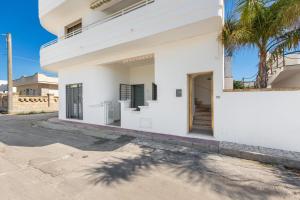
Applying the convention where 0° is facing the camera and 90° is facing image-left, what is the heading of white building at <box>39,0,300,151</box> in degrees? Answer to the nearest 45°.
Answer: approximately 45°

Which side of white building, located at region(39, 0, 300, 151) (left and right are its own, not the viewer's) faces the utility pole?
right

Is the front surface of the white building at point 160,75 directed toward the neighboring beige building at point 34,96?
no

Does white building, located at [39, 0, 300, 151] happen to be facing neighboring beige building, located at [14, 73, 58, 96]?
no
